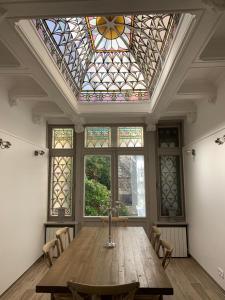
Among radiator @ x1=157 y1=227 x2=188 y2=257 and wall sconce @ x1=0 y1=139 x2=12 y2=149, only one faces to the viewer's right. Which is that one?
the wall sconce

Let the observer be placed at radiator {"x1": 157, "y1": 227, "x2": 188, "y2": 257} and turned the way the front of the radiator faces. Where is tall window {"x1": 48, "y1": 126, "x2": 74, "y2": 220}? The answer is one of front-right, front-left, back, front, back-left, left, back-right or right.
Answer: right

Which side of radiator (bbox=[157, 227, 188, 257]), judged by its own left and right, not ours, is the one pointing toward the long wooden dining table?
front

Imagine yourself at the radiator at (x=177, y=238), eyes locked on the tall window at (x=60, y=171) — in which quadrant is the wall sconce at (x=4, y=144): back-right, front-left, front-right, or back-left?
front-left

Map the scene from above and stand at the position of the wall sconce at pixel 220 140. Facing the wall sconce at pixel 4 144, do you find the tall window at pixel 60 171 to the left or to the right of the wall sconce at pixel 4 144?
right

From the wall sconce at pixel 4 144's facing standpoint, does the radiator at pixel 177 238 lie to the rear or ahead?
ahead

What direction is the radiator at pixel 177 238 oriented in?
toward the camera

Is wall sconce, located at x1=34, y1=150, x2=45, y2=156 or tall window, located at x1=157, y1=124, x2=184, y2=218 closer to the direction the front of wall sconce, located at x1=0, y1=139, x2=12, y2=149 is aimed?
the tall window

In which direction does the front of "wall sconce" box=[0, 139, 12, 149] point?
to the viewer's right

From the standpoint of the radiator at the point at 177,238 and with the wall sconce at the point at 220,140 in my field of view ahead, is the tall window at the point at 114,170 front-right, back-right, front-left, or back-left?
back-right

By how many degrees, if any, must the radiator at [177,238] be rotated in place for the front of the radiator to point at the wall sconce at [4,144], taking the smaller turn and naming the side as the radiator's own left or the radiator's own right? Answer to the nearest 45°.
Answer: approximately 45° to the radiator's own right

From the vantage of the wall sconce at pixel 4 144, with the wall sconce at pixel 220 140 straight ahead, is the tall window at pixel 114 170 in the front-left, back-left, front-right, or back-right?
front-left

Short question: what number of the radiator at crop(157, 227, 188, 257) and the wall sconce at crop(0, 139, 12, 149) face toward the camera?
1
